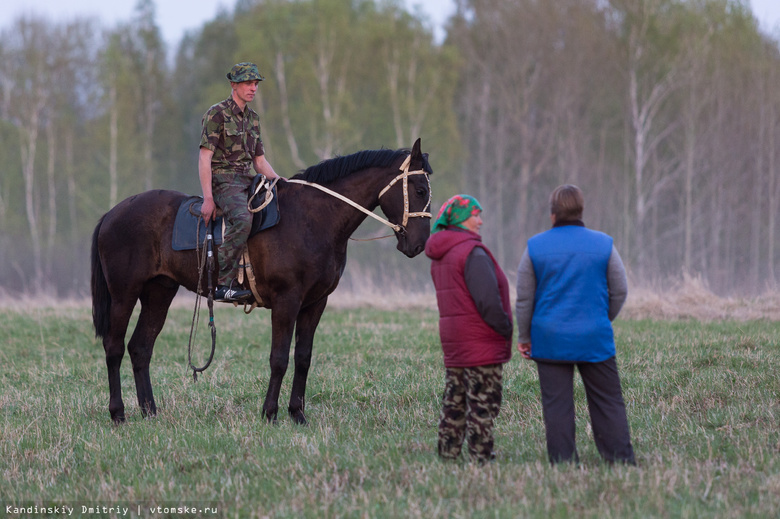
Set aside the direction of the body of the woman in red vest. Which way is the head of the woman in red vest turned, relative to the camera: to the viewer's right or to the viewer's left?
to the viewer's right

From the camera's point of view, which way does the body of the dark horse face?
to the viewer's right

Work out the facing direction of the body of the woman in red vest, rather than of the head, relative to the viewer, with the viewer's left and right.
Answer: facing away from the viewer and to the right of the viewer

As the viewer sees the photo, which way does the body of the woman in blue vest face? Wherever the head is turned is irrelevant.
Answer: away from the camera

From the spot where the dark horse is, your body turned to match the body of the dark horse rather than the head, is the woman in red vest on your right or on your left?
on your right

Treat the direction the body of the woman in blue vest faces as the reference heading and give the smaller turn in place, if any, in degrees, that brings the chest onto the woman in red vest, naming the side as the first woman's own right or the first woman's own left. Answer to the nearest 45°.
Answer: approximately 90° to the first woman's own left
